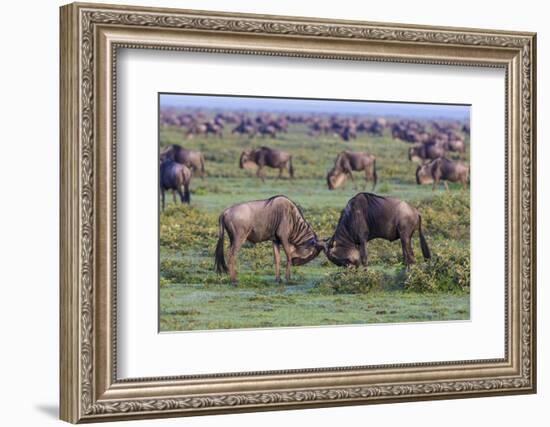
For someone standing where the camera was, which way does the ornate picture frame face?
facing the viewer and to the right of the viewer
